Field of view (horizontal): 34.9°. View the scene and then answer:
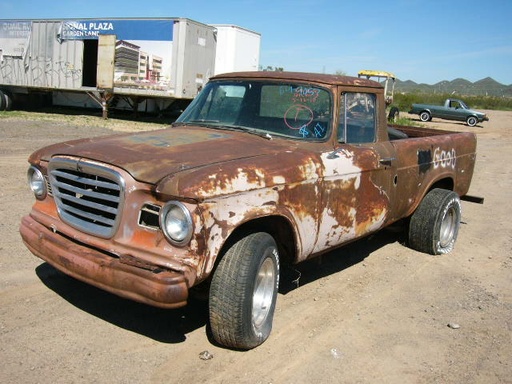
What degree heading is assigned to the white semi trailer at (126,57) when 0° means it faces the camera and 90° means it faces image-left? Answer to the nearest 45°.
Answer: approximately 315°

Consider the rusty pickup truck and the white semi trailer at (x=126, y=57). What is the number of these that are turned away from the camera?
0

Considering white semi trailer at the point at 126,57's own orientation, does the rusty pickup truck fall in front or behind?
in front

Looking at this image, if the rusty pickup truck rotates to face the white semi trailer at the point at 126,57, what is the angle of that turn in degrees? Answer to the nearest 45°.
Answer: approximately 135° to its right

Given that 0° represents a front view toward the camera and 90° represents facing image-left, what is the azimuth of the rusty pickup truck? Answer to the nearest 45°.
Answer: approximately 45°
